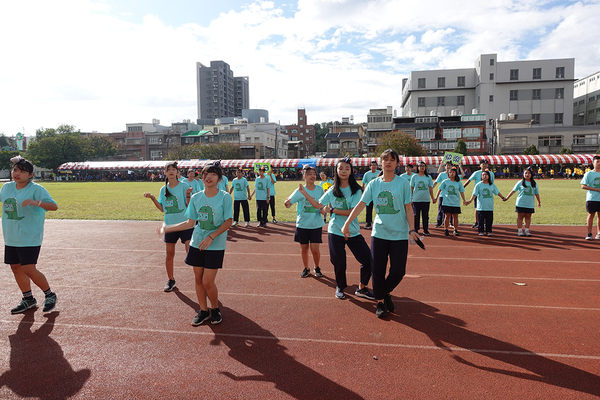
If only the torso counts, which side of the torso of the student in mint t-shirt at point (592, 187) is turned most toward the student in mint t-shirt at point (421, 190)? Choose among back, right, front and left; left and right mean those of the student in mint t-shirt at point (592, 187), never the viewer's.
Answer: right

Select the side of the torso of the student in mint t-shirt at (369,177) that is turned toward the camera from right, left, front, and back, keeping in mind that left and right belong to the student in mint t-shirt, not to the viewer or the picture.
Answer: front

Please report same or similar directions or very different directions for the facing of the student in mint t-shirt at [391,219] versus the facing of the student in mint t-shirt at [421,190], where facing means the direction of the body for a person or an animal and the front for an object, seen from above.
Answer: same or similar directions

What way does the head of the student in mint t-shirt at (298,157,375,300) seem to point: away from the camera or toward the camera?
toward the camera

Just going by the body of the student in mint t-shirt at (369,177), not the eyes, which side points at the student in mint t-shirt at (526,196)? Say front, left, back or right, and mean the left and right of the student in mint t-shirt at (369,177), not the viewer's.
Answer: left

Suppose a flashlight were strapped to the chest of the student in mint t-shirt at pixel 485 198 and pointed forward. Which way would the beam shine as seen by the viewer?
toward the camera

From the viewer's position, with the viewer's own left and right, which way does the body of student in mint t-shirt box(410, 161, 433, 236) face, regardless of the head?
facing the viewer

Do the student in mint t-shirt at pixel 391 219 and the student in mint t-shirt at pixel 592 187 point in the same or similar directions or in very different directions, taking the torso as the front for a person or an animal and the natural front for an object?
same or similar directions

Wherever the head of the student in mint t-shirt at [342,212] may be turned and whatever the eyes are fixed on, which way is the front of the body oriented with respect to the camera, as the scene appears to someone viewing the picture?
toward the camera
